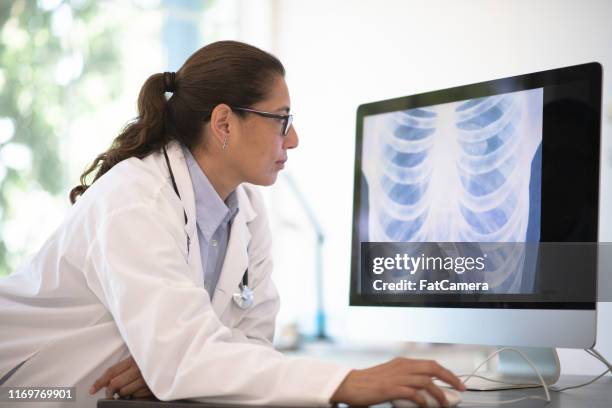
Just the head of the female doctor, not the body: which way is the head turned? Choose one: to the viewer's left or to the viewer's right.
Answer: to the viewer's right

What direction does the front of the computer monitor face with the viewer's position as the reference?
facing the viewer and to the left of the viewer

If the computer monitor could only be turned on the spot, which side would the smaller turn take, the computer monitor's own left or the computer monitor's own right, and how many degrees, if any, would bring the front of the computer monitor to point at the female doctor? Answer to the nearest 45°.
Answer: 0° — it already faces them
